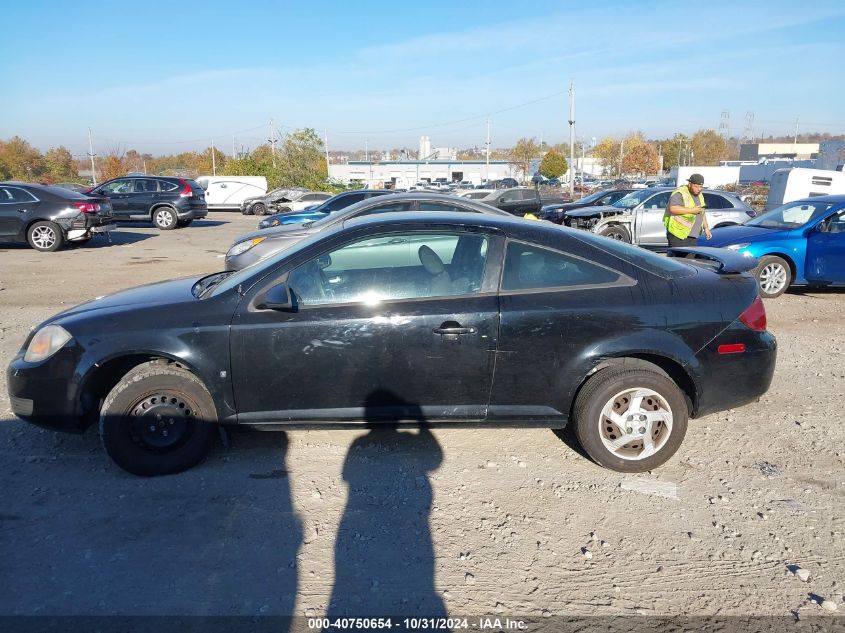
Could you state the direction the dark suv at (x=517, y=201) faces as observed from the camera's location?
facing to the left of the viewer

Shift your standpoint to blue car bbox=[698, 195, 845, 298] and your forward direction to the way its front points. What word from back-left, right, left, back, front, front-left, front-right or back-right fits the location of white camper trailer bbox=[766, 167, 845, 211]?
back-right

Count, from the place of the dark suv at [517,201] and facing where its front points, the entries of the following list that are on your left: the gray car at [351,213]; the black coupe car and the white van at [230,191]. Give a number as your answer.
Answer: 2

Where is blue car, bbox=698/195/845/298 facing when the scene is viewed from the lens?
facing the viewer and to the left of the viewer

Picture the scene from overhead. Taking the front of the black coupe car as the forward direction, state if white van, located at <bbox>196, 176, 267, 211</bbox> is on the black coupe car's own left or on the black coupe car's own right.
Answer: on the black coupe car's own right

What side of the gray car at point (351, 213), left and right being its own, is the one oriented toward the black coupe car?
left

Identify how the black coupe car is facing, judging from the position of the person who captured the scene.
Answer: facing to the left of the viewer

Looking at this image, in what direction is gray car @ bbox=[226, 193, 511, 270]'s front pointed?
to the viewer's left

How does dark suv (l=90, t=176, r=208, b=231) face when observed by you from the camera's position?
facing away from the viewer and to the left of the viewer

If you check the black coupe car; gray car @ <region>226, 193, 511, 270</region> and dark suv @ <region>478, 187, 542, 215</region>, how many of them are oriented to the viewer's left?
3

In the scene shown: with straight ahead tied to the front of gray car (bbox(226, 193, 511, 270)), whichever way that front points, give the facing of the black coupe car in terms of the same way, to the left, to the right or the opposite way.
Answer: the same way

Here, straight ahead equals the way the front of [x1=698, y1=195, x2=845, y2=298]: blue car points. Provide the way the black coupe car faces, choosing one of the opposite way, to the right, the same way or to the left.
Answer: the same way

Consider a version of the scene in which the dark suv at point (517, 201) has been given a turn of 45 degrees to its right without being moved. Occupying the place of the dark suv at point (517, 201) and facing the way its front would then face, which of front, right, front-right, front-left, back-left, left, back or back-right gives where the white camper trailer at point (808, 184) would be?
back-right

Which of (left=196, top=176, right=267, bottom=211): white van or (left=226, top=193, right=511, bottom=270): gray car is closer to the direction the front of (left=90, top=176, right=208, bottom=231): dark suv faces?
the white van

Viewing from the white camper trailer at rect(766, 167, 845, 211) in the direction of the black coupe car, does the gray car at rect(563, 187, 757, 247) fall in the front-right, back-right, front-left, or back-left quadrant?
front-right

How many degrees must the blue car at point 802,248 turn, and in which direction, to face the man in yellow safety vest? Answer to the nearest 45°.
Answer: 0° — it already faces them

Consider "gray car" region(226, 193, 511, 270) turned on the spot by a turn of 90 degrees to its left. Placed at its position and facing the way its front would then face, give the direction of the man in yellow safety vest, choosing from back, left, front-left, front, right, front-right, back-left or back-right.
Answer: left
